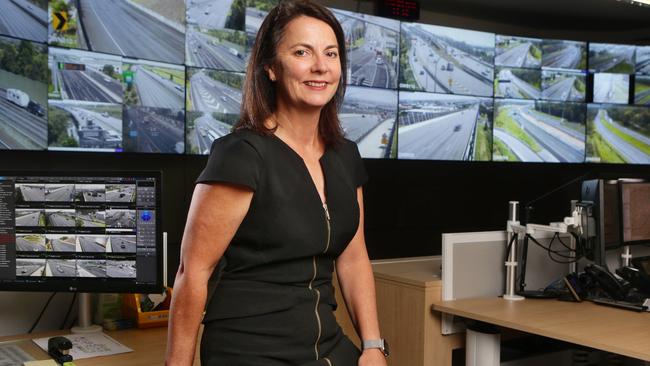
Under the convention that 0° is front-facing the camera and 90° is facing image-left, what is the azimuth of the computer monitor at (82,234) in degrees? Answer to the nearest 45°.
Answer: approximately 0°

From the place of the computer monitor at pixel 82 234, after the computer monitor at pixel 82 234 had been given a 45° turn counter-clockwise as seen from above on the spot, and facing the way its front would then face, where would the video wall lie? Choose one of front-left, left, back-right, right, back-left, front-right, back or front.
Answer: left

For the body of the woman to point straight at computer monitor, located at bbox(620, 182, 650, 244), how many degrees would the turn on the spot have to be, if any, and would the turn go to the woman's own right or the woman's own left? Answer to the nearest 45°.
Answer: approximately 90° to the woman's own left

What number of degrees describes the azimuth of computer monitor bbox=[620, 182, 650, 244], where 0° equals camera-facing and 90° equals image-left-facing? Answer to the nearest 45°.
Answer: approximately 0°

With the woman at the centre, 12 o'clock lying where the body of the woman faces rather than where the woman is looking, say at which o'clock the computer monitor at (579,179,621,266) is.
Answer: The computer monitor is roughly at 9 o'clock from the woman.

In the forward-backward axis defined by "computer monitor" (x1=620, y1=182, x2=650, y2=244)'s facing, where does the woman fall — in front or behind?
in front

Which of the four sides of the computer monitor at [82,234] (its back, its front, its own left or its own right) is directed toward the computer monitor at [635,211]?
left

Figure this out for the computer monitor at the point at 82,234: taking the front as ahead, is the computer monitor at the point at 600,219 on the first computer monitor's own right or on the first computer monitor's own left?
on the first computer monitor's own left
